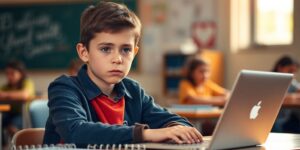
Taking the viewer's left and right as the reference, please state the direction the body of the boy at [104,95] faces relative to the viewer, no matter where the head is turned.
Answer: facing the viewer and to the right of the viewer

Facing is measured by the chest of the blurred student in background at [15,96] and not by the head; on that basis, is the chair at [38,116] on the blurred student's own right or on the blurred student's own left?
on the blurred student's own left

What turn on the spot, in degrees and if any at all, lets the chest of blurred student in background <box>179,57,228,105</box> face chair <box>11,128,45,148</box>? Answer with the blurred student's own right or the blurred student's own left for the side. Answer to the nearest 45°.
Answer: approximately 45° to the blurred student's own right

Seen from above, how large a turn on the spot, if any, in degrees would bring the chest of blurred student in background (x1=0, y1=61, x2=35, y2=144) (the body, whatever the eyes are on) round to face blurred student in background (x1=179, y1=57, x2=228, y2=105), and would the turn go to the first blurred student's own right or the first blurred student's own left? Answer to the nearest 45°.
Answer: approximately 90° to the first blurred student's own left

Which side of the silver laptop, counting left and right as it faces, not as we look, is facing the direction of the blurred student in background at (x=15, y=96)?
front

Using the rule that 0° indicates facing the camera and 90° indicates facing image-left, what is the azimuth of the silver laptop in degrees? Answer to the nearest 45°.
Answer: approximately 135°
